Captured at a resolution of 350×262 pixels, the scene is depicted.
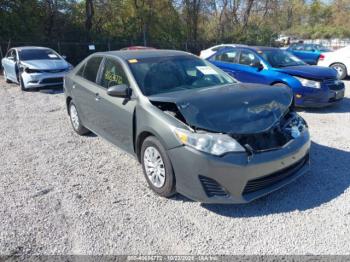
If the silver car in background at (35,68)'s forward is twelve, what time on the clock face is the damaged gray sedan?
The damaged gray sedan is roughly at 1 o'clock from the silver car in background.

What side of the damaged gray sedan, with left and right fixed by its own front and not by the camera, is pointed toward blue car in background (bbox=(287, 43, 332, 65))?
left

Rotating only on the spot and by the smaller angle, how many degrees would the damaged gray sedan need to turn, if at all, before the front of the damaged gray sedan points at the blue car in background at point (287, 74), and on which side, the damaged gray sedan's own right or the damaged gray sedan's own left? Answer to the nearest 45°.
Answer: approximately 90° to the damaged gray sedan's own left

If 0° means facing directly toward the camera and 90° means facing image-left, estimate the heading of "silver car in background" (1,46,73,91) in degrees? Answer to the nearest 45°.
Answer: approximately 315°

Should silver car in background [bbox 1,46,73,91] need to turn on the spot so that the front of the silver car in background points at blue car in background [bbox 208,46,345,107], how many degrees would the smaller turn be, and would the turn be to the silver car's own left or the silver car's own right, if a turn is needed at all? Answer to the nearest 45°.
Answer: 0° — it already faces it

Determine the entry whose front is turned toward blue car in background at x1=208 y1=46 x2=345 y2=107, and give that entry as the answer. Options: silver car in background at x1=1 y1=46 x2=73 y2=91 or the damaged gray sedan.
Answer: the silver car in background

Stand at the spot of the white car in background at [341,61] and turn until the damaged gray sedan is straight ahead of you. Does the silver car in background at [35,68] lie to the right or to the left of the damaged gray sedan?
right

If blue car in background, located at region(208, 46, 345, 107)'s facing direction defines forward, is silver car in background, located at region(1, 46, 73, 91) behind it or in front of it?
behind
